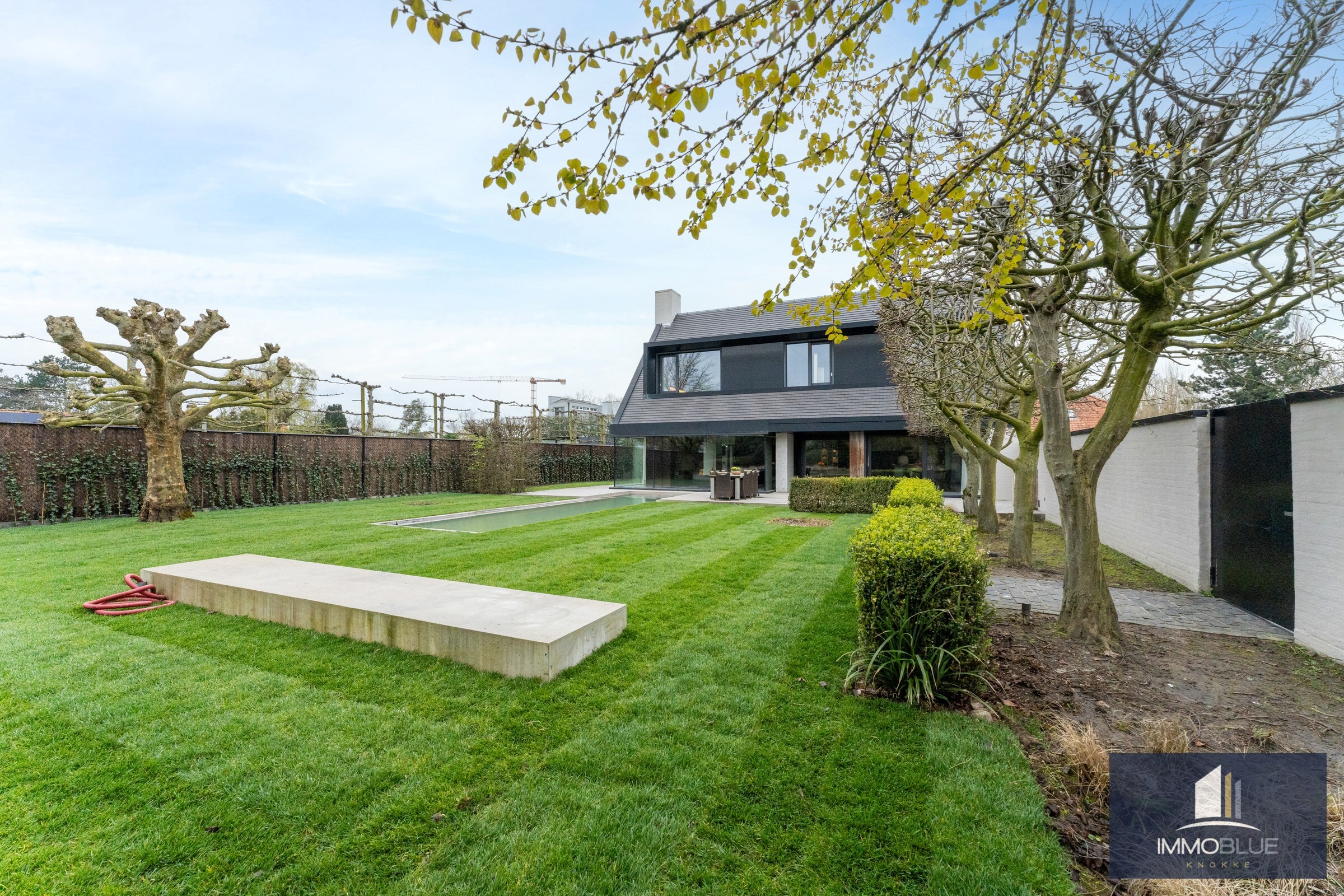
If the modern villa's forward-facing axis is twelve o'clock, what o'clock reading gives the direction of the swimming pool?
The swimming pool is roughly at 1 o'clock from the modern villa.

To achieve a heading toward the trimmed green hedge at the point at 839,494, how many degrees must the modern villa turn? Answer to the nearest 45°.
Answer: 0° — it already faces it

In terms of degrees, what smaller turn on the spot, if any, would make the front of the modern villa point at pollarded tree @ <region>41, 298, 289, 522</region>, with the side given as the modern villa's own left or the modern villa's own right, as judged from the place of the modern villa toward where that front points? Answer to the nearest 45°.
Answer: approximately 45° to the modern villa's own right

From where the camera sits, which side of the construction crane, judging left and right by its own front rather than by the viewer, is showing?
left

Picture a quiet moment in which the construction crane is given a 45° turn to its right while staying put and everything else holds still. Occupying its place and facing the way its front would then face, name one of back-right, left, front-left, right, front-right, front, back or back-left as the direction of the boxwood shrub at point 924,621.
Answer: back-left

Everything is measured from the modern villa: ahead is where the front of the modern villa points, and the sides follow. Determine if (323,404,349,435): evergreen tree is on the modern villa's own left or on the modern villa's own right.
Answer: on the modern villa's own right

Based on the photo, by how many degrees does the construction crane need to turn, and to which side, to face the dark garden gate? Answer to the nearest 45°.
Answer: approximately 90° to its left
